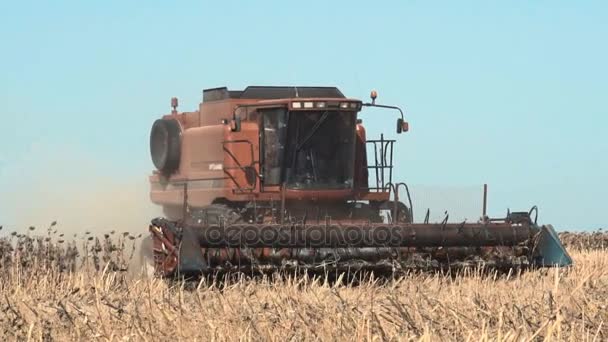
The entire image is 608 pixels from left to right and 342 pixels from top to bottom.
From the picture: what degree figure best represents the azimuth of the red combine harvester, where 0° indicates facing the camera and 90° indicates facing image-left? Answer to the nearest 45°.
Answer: approximately 315°
